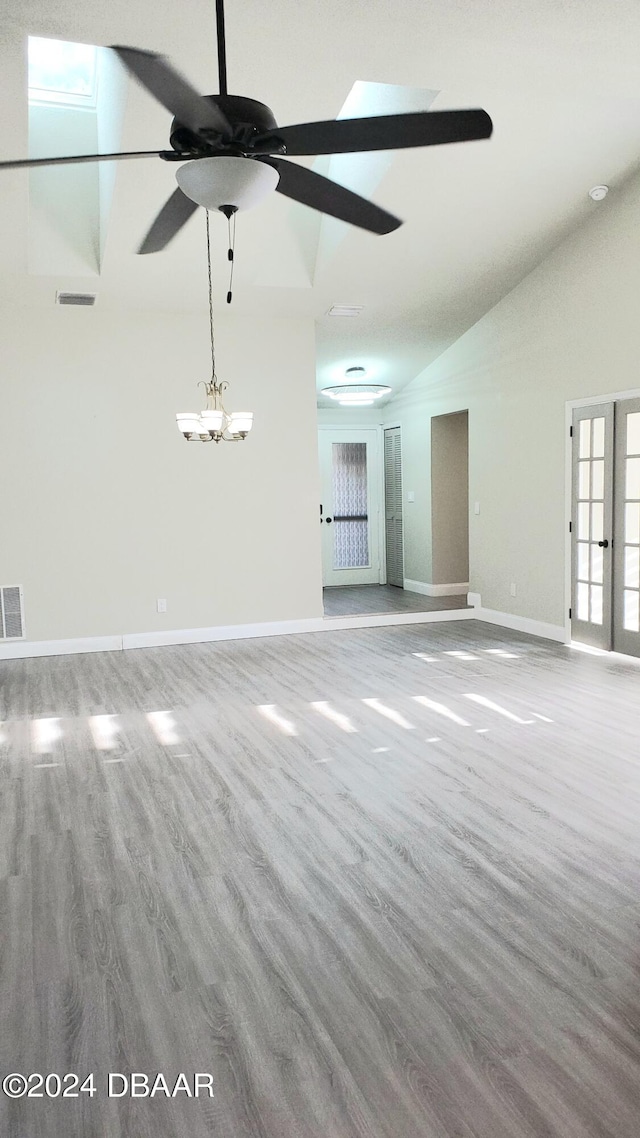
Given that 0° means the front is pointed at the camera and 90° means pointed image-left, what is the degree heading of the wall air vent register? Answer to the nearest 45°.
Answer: approximately 0°

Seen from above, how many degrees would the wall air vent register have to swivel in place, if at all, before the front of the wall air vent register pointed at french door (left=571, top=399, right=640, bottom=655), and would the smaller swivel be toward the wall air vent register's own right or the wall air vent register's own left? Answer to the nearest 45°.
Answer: approximately 45° to the wall air vent register's own left

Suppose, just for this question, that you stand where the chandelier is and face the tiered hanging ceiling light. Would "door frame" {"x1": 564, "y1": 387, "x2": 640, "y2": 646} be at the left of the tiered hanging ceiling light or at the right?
right

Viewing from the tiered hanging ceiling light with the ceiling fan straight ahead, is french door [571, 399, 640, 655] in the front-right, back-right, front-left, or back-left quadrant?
front-left

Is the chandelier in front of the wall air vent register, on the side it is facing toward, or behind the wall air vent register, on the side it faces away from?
in front

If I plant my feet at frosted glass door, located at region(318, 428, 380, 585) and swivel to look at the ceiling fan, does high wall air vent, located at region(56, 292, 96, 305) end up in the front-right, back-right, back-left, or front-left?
front-right

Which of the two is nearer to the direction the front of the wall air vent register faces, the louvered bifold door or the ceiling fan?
the ceiling fan

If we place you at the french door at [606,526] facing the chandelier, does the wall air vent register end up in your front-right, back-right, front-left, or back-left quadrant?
front-right

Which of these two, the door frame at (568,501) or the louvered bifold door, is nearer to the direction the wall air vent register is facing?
the door frame

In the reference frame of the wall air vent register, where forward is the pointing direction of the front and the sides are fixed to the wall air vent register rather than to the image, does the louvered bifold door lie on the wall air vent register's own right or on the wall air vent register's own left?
on the wall air vent register's own left
